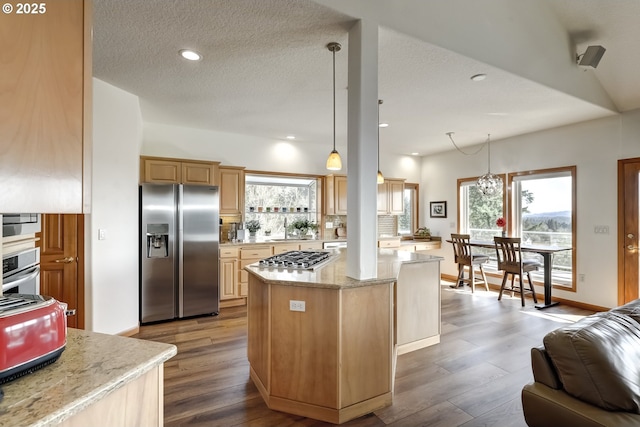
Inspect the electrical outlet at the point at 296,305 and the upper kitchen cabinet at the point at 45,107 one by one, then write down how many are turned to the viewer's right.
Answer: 1

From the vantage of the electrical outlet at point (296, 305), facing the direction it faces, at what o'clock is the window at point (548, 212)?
The window is roughly at 8 o'clock from the electrical outlet.

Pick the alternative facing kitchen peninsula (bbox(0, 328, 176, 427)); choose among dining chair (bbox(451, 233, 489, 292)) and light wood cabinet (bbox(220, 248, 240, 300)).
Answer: the light wood cabinet

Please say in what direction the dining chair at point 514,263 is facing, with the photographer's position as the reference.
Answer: facing away from the viewer and to the right of the viewer

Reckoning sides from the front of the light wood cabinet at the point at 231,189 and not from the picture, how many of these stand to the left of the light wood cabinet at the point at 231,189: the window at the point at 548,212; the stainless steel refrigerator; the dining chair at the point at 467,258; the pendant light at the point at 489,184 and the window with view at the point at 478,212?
4

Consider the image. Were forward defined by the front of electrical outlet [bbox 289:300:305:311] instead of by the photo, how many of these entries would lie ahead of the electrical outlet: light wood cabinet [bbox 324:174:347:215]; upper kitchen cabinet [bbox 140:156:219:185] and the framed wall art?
0

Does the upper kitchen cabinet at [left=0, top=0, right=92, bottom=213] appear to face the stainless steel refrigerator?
no

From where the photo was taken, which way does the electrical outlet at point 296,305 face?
toward the camera

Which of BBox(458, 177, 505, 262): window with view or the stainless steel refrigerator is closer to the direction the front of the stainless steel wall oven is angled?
the window with view

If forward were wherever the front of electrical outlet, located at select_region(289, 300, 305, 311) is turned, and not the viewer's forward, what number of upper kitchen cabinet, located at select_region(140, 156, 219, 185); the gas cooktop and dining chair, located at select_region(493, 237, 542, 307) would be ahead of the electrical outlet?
0

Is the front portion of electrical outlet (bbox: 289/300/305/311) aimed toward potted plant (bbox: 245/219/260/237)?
no

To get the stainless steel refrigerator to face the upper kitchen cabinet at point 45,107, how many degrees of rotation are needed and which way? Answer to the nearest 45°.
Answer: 0° — it already faces it

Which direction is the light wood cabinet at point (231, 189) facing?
toward the camera

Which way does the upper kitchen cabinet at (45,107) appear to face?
to the viewer's right

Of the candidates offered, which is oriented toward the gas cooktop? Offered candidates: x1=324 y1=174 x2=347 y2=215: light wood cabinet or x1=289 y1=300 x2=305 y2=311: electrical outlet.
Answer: the light wood cabinet
